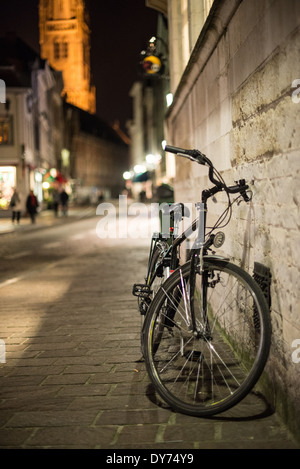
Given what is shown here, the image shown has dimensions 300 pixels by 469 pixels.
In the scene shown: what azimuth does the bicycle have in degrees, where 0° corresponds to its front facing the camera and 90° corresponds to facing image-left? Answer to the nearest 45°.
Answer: approximately 315°

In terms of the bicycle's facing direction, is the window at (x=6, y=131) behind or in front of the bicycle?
behind

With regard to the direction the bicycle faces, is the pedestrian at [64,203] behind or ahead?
behind
